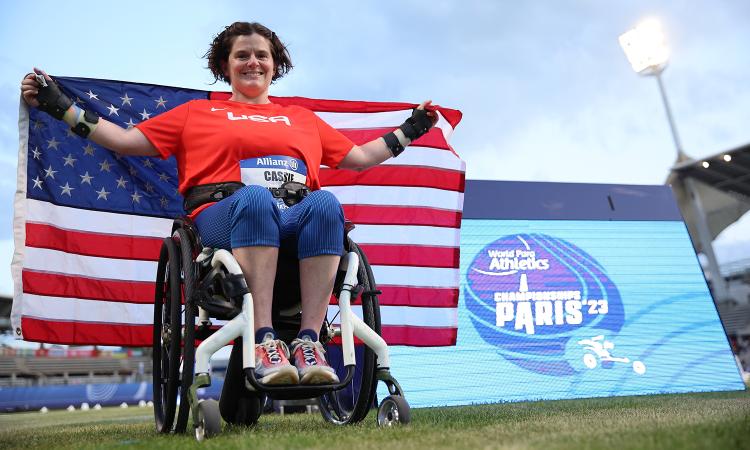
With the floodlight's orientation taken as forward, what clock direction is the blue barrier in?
The blue barrier is roughly at 2 o'clock from the floodlight.

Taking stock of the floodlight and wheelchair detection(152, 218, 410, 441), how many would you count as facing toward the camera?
2

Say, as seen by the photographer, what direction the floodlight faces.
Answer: facing the viewer

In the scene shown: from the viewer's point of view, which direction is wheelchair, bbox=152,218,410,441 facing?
toward the camera

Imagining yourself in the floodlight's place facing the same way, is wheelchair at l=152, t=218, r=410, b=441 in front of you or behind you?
in front

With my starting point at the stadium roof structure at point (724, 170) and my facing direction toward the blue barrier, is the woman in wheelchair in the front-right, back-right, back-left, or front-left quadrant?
front-left

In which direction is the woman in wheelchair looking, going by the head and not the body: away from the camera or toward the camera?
toward the camera

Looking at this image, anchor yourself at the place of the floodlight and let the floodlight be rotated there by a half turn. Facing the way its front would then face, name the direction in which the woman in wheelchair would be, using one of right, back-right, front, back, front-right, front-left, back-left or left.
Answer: back

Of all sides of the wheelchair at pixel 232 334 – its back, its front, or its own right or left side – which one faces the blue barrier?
back
